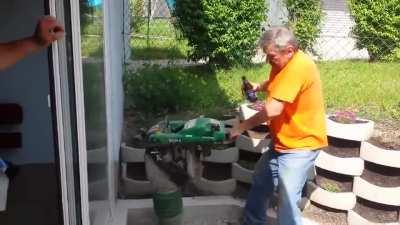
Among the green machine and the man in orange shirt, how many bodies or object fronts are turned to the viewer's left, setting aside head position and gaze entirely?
2

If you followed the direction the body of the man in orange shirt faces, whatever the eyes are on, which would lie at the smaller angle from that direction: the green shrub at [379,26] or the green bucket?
the green bucket

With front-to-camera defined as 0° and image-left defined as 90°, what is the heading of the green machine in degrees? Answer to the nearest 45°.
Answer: approximately 90°

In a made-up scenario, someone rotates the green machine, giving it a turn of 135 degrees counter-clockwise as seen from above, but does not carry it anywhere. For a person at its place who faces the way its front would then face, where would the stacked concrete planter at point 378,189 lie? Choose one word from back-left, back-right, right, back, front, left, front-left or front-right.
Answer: front-left

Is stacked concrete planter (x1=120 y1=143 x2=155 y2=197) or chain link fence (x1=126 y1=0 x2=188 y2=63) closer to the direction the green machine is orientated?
the stacked concrete planter

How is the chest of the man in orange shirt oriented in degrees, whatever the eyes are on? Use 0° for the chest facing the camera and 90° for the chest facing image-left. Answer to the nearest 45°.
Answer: approximately 90°

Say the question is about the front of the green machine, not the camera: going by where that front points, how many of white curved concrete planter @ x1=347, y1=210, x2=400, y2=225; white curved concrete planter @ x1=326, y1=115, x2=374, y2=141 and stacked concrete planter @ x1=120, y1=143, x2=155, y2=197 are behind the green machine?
2

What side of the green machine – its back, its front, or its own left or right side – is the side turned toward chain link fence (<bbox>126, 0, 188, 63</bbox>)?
right
